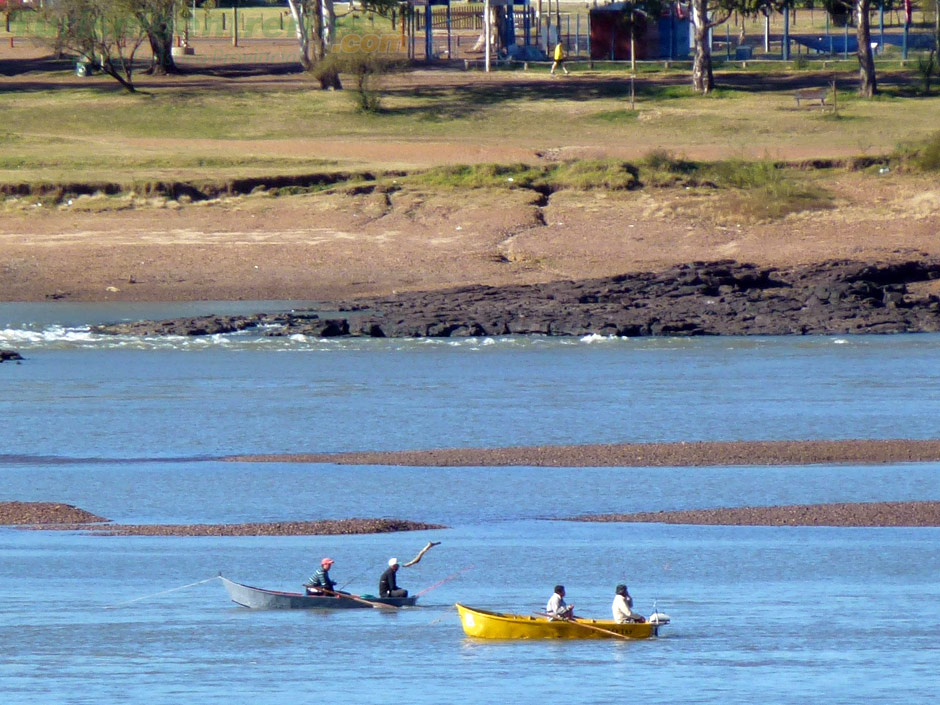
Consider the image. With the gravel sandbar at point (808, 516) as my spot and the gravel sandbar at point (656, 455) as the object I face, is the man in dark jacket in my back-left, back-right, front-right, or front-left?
back-left

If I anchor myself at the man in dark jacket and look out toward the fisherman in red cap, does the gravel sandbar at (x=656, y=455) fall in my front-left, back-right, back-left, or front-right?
back-right

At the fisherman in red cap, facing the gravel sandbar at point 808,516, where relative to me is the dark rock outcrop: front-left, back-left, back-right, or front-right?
front-left

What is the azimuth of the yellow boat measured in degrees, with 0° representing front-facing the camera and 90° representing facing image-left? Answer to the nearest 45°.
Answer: approximately 90°

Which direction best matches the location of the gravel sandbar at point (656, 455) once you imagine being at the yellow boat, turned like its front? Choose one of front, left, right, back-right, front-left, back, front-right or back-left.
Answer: right

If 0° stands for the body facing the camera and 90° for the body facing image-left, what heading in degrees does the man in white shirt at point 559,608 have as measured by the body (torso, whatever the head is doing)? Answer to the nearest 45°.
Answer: approximately 270°
